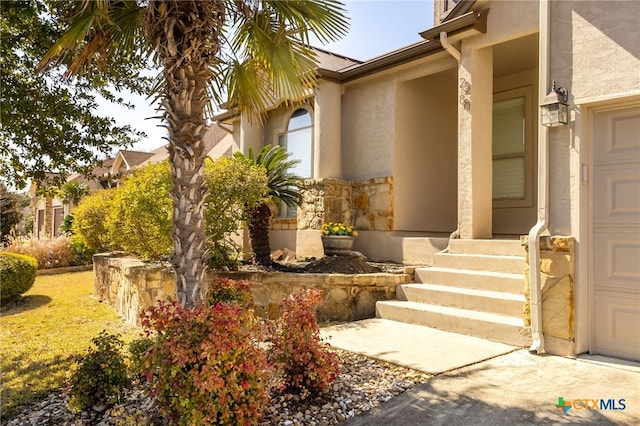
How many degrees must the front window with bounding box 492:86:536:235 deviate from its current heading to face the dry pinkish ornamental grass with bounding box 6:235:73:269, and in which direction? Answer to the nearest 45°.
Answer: approximately 45° to its right

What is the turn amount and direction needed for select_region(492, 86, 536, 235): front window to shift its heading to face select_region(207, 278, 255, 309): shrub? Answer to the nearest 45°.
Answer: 0° — it already faces it

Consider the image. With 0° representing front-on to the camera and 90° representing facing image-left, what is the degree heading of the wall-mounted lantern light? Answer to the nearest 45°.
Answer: approximately 45°

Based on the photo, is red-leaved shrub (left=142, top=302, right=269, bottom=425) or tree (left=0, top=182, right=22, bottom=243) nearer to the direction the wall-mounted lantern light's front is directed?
the red-leaved shrub

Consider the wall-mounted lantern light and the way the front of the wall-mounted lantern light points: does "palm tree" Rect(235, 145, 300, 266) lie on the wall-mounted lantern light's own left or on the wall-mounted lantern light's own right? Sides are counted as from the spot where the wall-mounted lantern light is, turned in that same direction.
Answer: on the wall-mounted lantern light's own right

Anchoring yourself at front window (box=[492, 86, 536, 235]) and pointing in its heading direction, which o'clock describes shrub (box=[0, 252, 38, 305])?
The shrub is roughly at 1 o'clock from the front window.

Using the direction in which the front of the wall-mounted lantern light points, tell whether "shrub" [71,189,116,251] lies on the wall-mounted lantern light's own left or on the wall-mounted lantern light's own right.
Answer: on the wall-mounted lantern light's own right

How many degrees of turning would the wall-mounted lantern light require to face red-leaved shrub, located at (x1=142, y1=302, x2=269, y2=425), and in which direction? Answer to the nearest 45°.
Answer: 0° — it already faces it

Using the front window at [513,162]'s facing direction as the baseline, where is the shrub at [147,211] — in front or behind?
in front

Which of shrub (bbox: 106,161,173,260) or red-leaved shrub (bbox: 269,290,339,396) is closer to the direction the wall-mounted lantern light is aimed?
the red-leaved shrub

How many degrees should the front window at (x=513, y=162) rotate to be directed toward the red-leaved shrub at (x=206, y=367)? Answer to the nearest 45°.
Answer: approximately 45° to its left

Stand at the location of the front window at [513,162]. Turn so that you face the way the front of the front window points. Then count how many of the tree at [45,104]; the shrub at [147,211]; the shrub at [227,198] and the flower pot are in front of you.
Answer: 4

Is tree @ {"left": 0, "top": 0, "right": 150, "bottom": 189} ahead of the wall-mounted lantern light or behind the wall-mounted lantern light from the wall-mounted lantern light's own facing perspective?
ahead

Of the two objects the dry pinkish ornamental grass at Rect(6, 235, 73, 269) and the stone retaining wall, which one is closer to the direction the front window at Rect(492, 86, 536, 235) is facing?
the stone retaining wall
